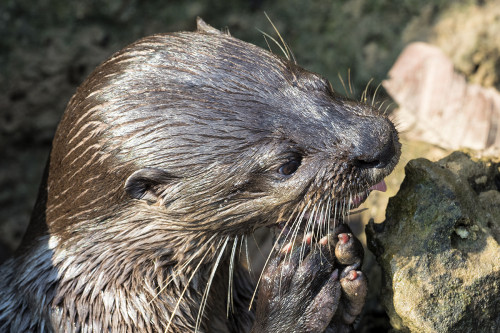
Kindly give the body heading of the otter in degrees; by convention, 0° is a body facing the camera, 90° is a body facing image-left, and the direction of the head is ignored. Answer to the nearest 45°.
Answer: approximately 270°

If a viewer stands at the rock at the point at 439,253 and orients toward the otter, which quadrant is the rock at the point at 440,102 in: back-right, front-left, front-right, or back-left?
back-right

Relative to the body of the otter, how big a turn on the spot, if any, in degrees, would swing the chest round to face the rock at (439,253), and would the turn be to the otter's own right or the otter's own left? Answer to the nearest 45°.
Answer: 0° — it already faces it
